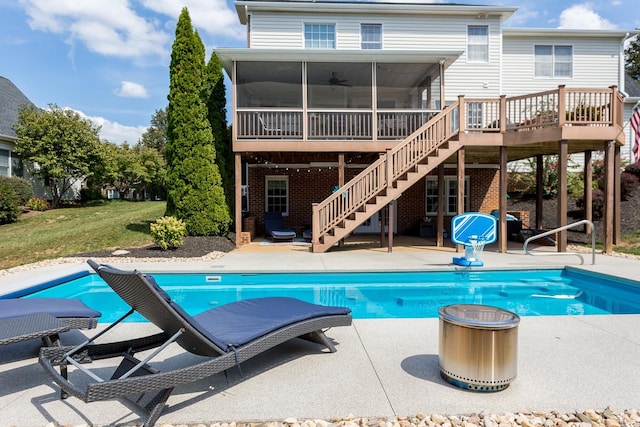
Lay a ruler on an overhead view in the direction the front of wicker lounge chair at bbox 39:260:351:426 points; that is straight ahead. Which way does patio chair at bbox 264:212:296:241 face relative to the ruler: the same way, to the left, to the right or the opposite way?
to the right

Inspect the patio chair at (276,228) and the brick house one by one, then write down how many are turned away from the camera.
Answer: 1

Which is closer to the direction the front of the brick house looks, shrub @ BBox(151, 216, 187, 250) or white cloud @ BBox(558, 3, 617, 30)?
the white cloud

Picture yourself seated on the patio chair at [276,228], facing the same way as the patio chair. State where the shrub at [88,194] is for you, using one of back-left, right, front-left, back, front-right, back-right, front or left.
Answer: back

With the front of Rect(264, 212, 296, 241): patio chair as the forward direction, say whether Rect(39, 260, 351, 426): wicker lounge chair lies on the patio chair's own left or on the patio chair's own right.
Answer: on the patio chair's own right

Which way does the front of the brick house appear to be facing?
away from the camera

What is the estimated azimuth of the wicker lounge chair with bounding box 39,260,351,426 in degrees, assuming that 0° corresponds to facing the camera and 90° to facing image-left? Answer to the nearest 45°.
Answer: approximately 225°

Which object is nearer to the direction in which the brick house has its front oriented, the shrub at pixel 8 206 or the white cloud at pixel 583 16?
the white cloud
